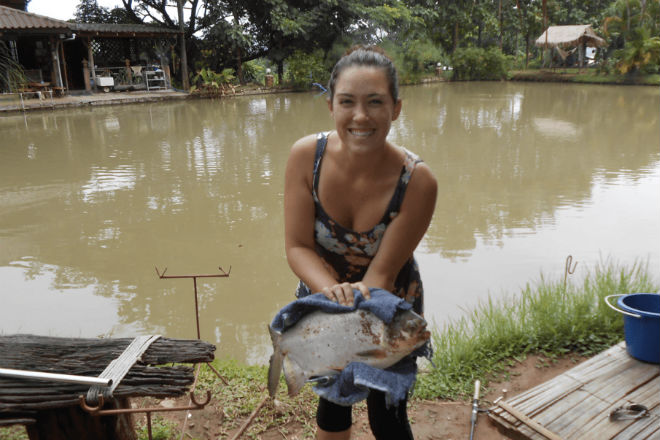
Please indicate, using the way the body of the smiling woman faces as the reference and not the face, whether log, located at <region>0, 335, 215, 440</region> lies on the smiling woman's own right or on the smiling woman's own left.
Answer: on the smiling woman's own right

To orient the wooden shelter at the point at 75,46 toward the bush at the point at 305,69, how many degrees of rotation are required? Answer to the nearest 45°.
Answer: approximately 90° to its left

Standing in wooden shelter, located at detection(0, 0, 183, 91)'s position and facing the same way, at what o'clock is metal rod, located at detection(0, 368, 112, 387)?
The metal rod is roughly at 12 o'clock from the wooden shelter.

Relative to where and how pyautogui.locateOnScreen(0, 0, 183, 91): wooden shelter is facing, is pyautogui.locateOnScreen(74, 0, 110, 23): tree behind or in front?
behind

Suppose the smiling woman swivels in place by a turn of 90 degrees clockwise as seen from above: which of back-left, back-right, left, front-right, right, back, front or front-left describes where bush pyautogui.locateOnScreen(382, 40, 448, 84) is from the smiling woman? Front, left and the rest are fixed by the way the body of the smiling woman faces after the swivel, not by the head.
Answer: right

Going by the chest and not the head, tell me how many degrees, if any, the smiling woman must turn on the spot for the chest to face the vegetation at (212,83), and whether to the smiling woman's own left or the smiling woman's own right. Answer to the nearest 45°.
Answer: approximately 180°

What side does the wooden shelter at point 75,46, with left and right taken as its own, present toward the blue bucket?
front

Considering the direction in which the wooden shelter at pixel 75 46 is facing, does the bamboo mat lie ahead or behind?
ahead

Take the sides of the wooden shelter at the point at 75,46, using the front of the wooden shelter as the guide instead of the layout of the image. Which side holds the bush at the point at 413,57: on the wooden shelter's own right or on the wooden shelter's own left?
on the wooden shelter's own left

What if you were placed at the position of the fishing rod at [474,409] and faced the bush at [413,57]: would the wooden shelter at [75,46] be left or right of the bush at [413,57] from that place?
left

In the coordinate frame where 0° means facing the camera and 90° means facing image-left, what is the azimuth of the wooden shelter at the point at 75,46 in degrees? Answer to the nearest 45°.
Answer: approximately 0°

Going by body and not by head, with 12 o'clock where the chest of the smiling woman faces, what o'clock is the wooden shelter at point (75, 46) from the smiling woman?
The wooden shelter is roughly at 5 o'clock from the smiling woman.

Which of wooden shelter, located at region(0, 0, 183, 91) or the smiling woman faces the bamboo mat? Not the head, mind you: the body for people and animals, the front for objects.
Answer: the wooden shelter

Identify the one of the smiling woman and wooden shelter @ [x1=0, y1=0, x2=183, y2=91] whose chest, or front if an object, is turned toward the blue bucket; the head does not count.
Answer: the wooden shelter
